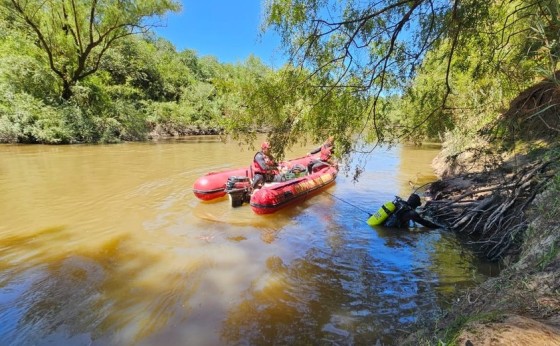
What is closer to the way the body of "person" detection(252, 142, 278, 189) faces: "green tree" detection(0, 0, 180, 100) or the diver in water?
the diver in water

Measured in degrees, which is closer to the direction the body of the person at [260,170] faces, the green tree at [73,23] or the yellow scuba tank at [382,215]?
the yellow scuba tank

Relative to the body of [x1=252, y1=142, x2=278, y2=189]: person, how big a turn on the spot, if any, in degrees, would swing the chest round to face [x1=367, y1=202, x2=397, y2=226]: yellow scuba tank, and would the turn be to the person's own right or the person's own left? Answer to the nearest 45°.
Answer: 0° — they already face it

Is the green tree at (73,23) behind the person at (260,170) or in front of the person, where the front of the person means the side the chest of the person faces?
behind

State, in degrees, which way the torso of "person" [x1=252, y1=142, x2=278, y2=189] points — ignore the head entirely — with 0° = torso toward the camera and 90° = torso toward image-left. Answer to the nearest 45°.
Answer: approximately 315°

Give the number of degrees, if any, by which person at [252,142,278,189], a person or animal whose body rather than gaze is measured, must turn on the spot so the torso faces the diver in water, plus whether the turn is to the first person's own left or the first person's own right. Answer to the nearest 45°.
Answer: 0° — they already face them

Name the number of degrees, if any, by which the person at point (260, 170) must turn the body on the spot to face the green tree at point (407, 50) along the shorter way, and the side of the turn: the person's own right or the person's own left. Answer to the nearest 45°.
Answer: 0° — they already face it
